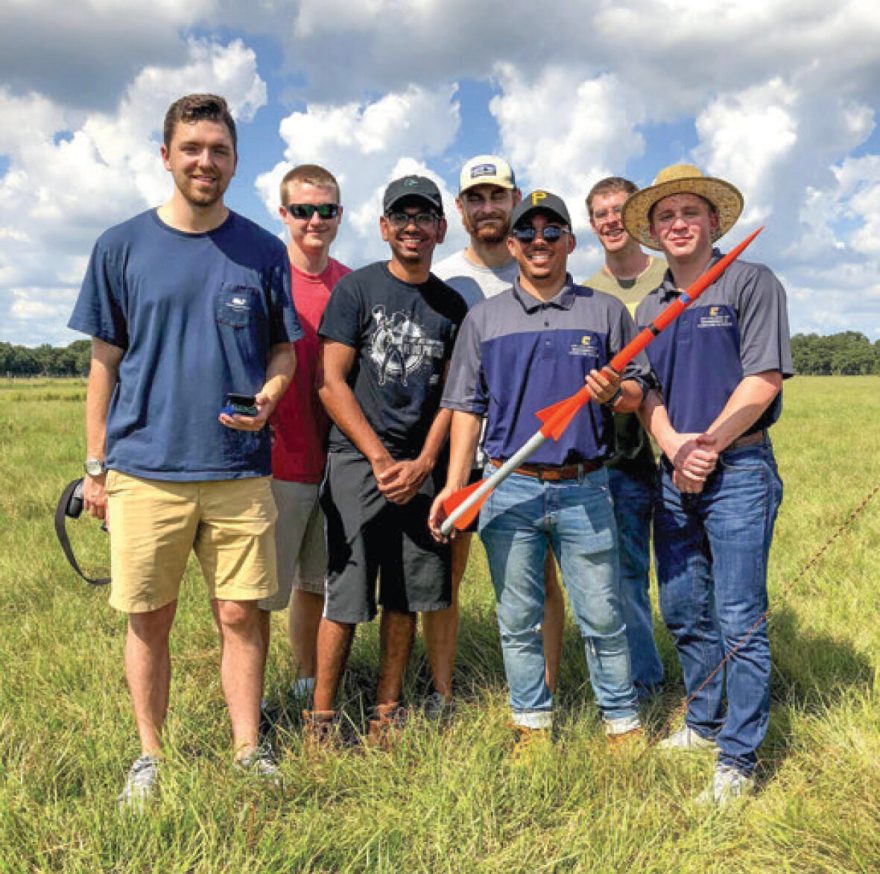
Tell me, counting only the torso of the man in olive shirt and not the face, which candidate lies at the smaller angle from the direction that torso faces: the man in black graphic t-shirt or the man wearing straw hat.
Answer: the man wearing straw hat

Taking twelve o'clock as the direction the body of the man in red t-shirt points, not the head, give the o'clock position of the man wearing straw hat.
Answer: The man wearing straw hat is roughly at 10 o'clock from the man in red t-shirt.

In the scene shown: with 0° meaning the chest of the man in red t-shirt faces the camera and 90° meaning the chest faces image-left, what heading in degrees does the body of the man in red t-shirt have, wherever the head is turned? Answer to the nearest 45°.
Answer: approximately 0°

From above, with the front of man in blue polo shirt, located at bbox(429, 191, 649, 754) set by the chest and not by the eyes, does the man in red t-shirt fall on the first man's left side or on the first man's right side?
on the first man's right side

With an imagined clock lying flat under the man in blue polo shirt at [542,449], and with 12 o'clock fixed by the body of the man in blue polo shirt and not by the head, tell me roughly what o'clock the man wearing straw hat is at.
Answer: The man wearing straw hat is roughly at 9 o'clock from the man in blue polo shirt.

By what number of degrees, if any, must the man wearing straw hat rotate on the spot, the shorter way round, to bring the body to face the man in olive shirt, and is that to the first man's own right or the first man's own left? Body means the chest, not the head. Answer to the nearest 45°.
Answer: approximately 90° to the first man's own right

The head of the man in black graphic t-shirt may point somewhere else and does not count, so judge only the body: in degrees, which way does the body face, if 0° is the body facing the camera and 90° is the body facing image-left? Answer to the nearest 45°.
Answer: approximately 0°

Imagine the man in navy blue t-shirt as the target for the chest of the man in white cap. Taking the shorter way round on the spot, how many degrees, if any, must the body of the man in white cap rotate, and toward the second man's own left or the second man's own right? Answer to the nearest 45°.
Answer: approximately 45° to the second man's own right

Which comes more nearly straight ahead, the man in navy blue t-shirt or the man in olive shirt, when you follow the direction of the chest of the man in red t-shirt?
the man in navy blue t-shirt
